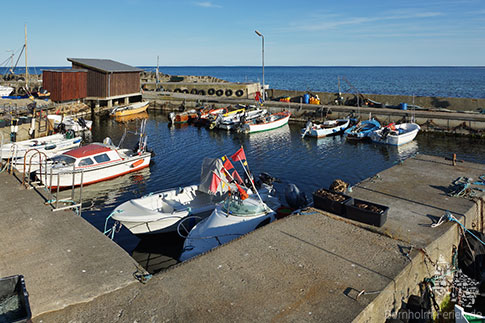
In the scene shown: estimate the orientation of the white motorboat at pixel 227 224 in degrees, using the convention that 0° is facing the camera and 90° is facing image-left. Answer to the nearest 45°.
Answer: approximately 45°

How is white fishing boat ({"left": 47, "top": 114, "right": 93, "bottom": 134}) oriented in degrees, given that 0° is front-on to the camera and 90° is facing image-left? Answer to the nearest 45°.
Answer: approximately 90°

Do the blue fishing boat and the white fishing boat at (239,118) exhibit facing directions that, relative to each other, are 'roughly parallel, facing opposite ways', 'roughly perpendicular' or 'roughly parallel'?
roughly parallel

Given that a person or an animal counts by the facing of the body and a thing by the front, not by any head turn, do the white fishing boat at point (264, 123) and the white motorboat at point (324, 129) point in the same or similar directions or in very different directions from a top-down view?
same or similar directions

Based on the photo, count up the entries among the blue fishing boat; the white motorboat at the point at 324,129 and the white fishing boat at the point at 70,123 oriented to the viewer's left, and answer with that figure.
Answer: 1

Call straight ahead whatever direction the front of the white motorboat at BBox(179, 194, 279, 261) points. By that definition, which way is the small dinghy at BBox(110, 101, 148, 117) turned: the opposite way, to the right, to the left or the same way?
the opposite way

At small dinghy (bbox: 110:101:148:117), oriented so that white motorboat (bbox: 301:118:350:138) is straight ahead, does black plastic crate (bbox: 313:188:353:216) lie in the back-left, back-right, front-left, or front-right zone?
front-right

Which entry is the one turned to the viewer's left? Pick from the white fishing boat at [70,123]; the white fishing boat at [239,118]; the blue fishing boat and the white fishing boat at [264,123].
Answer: the white fishing boat at [70,123]

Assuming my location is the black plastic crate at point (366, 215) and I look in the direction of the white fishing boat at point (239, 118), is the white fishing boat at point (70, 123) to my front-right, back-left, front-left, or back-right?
front-left

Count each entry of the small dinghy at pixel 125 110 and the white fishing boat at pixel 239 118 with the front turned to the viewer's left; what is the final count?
0
